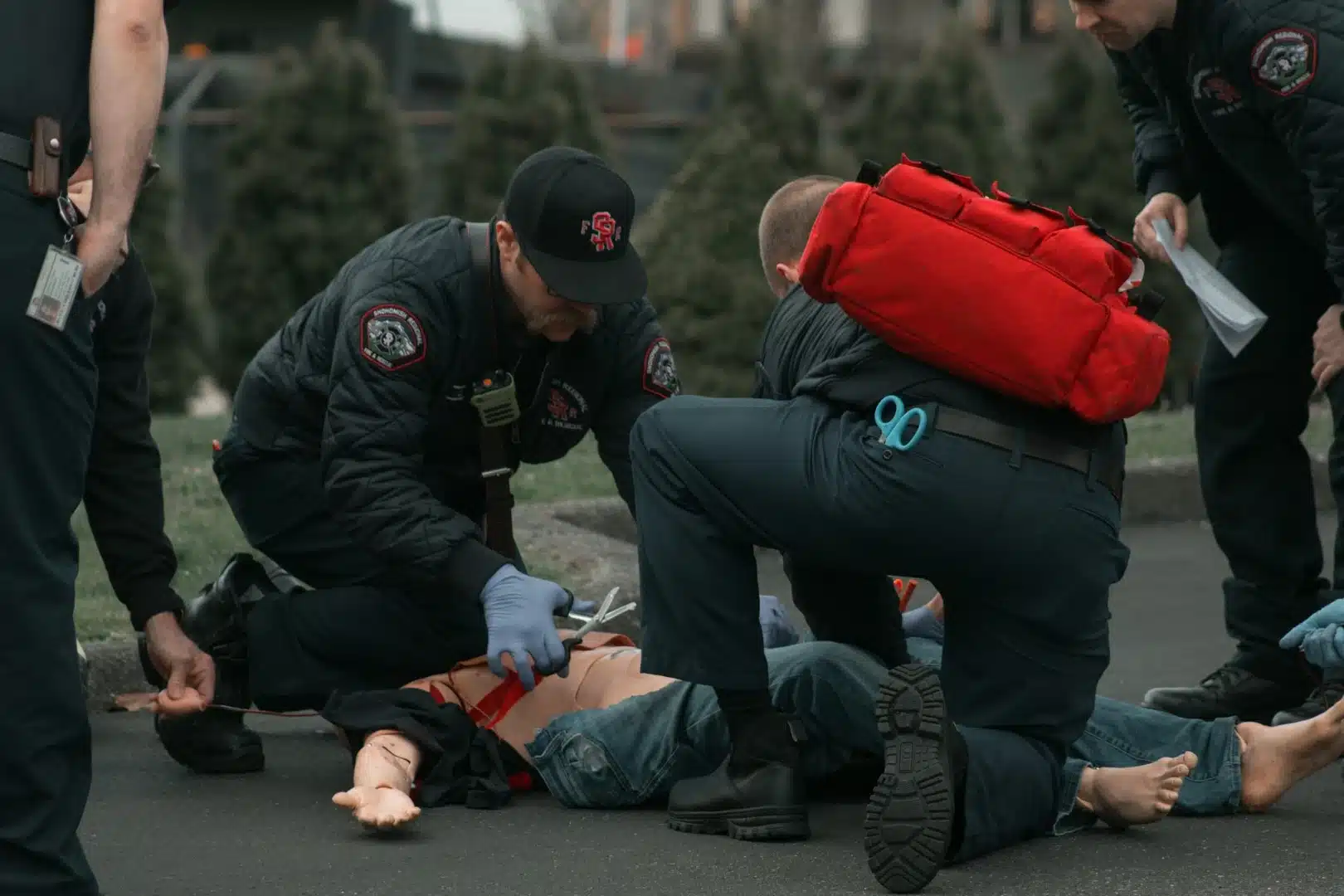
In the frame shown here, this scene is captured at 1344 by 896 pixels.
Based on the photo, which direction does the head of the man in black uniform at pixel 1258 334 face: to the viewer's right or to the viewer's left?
to the viewer's left

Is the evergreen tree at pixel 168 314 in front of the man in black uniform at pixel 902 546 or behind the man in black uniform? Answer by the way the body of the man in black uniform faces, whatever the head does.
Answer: in front

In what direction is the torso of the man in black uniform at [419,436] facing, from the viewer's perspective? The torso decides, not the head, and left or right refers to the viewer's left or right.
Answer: facing the viewer and to the right of the viewer

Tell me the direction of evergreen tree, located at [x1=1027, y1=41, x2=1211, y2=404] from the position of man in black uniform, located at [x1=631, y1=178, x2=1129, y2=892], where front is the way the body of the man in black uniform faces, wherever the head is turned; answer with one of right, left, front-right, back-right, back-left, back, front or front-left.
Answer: front-right

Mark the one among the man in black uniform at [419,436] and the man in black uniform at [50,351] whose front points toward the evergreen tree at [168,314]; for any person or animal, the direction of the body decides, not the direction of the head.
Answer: the man in black uniform at [50,351]

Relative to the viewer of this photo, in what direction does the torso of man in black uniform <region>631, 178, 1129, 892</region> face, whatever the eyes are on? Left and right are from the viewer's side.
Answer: facing away from the viewer and to the left of the viewer

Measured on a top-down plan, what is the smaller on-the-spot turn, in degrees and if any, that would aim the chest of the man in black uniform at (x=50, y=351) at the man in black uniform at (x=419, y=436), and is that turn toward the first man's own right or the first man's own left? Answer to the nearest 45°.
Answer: approximately 45° to the first man's own right

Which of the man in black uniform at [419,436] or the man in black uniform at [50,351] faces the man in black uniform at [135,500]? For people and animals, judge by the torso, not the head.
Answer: the man in black uniform at [50,351]

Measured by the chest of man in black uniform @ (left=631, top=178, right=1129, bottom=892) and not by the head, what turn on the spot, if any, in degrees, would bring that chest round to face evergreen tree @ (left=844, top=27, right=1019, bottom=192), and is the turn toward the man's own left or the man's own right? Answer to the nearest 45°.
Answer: approximately 45° to the man's own right

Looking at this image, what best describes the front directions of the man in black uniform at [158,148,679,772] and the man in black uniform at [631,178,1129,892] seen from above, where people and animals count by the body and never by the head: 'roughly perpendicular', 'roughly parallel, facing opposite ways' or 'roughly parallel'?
roughly parallel, facing opposite ways

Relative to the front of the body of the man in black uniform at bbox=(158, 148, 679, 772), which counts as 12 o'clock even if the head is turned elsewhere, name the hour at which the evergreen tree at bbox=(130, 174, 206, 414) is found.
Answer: The evergreen tree is roughly at 7 o'clock from the man in black uniform.
